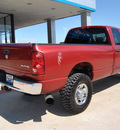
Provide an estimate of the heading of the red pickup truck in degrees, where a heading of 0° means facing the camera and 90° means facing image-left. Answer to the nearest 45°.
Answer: approximately 225°
